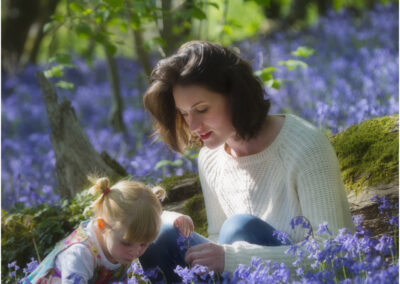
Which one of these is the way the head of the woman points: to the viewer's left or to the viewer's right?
to the viewer's left

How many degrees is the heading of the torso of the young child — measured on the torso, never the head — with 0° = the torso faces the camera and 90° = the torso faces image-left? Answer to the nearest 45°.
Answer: approximately 315°

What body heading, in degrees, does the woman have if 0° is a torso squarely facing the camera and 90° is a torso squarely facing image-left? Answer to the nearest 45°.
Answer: approximately 45°

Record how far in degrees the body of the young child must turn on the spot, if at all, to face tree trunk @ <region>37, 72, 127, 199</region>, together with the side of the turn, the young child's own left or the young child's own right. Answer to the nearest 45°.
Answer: approximately 135° to the young child's own left

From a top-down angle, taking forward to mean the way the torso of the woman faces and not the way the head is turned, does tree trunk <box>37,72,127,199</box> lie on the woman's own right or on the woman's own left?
on the woman's own right

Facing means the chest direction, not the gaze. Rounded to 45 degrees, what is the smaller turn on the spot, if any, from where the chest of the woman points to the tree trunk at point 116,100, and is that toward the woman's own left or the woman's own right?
approximately 135° to the woman's own right

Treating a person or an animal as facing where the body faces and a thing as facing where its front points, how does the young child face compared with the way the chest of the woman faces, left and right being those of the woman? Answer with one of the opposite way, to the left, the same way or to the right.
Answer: to the left

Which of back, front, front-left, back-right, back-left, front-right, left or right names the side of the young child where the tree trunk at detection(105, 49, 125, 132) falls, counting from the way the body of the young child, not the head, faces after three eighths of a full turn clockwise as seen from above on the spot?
right

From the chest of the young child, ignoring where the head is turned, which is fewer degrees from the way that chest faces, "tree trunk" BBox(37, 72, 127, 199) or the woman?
the woman

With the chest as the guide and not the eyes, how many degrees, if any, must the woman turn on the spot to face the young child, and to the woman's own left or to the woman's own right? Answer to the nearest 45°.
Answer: approximately 45° to the woman's own right

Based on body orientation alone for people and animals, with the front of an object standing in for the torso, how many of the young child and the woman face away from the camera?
0

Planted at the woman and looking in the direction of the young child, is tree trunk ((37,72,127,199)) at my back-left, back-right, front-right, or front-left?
front-right
